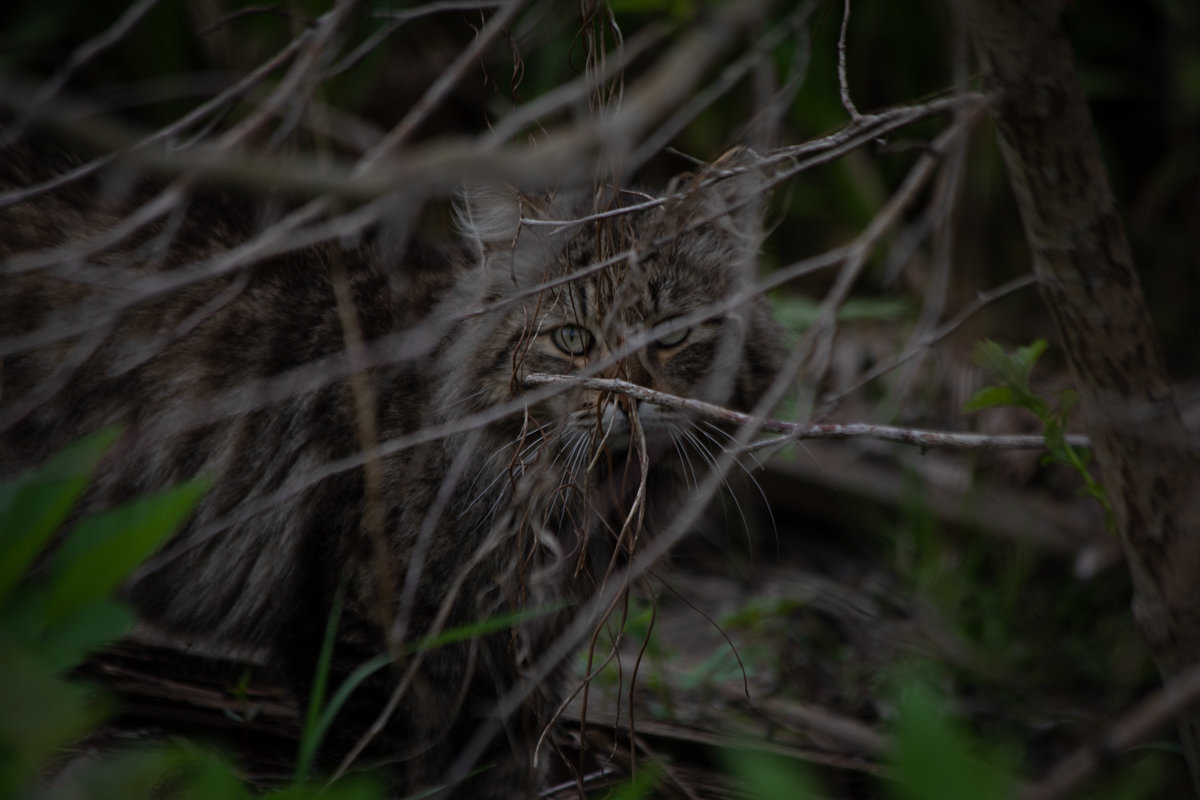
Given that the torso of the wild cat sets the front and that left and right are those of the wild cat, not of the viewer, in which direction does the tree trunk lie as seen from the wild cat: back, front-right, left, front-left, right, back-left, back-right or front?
front

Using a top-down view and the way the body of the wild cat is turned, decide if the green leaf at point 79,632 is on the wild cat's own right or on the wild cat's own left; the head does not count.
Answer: on the wild cat's own right

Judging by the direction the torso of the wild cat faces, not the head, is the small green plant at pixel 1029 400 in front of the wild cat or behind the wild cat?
in front

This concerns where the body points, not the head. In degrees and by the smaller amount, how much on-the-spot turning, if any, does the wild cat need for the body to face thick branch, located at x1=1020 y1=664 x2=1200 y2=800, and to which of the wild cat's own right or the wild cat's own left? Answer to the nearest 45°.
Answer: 0° — it already faces it

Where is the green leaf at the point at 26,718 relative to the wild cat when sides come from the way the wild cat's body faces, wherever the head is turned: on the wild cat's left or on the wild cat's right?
on the wild cat's right

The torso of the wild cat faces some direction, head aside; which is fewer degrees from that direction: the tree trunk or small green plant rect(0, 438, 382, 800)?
the tree trunk
